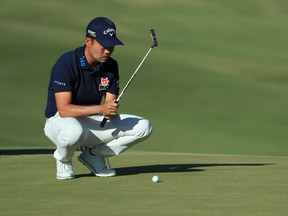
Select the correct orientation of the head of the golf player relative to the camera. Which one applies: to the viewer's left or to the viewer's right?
to the viewer's right

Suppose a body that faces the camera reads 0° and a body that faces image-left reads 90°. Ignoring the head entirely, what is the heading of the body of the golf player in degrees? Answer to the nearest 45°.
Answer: approximately 315°
